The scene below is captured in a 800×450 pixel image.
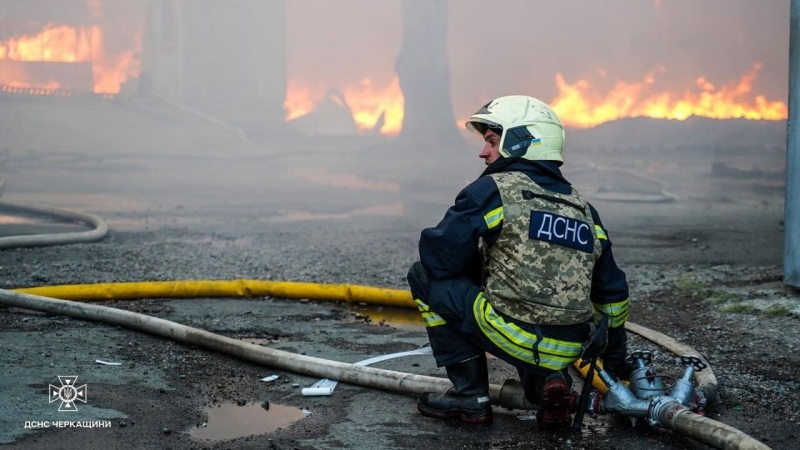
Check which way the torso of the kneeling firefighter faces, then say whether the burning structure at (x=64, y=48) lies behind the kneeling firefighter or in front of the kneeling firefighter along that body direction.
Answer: in front

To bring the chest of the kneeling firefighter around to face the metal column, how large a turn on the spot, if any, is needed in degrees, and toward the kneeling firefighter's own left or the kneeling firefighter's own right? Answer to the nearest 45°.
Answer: approximately 90° to the kneeling firefighter's own right

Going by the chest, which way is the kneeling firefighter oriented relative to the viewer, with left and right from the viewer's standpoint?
facing away from the viewer and to the left of the viewer

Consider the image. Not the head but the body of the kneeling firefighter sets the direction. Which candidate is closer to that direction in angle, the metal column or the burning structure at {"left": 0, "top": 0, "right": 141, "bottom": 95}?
the burning structure

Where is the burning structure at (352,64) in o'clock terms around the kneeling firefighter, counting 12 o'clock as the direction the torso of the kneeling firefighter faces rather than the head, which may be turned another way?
The burning structure is roughly at 1 o'clock from the kneeling firefighter.

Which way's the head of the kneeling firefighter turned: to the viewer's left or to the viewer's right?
to the viewer's left
